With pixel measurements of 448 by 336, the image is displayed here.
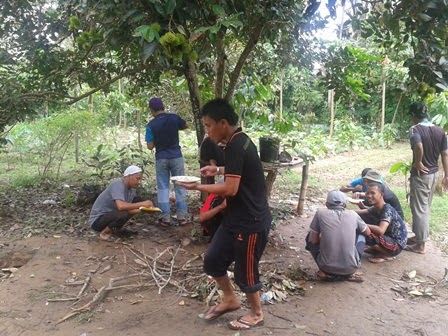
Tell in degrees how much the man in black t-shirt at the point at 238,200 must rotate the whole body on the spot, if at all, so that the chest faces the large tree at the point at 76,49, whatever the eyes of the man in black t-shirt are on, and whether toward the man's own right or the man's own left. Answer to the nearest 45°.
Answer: approximately 45° to the man's own right

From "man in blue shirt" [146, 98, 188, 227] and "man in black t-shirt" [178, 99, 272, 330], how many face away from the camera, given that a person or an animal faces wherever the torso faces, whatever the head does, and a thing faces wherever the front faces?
1

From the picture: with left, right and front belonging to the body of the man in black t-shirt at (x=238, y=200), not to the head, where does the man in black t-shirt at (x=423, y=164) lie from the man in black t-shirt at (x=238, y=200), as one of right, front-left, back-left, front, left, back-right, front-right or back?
back-right

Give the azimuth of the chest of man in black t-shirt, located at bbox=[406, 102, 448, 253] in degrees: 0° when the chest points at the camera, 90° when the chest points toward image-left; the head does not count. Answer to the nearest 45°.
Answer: approximately 135°

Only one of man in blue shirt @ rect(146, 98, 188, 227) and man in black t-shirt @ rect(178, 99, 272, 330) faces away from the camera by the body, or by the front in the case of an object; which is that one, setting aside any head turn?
the man in blue shirt

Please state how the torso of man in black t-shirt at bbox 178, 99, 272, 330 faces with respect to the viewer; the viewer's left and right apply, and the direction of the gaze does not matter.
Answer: facing to the left of the viewer

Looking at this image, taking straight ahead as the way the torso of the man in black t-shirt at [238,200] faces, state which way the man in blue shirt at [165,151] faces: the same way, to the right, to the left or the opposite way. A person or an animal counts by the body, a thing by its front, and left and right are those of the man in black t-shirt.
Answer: to the right

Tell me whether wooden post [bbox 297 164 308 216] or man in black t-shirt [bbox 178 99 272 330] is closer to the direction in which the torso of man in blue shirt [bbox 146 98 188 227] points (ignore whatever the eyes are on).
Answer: the wooden post

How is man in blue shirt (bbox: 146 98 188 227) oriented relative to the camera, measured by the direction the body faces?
away from the camera
